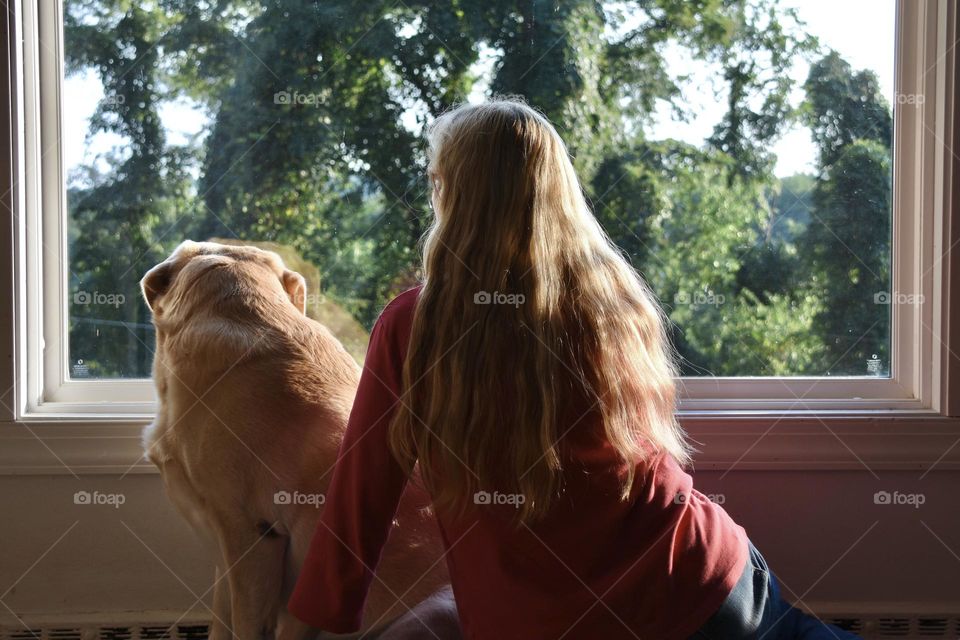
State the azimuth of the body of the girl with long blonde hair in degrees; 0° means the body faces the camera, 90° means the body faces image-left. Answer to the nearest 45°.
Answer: approximately 180°

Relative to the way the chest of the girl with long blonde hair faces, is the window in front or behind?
in front
